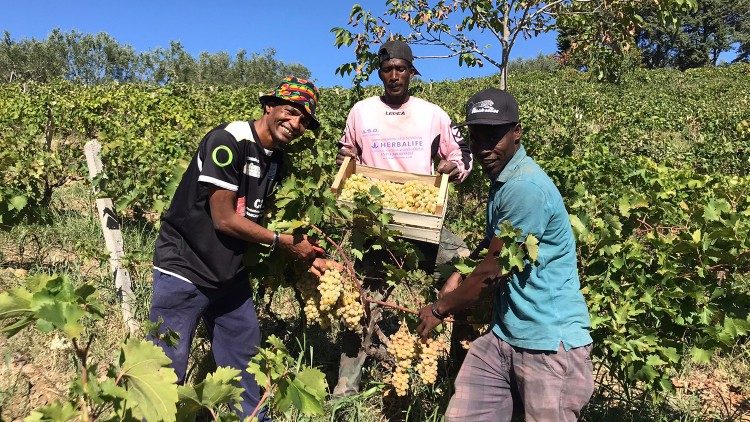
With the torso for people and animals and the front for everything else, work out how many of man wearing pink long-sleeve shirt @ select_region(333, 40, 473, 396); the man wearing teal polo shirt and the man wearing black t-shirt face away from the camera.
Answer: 0

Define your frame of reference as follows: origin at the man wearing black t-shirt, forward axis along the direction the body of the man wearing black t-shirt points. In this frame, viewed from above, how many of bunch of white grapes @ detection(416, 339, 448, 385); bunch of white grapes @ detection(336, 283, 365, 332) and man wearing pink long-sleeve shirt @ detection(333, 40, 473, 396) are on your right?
0

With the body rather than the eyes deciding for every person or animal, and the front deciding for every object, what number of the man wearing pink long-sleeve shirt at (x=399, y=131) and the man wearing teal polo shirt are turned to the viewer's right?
0

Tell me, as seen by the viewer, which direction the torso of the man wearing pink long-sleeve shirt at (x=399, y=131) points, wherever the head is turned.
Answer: toward the camera

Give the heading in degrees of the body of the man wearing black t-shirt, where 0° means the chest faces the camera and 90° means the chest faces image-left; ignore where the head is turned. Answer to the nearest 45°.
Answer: approximately 315°

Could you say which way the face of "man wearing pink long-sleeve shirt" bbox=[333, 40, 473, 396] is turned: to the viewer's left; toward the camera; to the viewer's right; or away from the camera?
toward the camera

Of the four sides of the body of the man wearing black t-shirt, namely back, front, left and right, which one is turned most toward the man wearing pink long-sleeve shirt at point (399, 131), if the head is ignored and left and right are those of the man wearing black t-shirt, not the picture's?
left

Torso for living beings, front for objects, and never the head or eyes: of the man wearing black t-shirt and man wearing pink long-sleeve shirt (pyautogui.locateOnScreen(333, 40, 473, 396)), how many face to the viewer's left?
0

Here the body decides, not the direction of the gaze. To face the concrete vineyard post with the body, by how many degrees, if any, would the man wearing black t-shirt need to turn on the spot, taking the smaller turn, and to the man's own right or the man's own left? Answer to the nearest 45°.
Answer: approximately 180°

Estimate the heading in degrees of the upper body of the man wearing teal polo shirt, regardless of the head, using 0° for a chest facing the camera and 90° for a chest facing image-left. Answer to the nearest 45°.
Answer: approximately 45°

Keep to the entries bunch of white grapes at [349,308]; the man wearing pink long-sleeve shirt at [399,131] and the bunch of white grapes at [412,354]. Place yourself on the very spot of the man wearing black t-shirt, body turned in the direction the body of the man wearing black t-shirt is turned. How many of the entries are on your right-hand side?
0

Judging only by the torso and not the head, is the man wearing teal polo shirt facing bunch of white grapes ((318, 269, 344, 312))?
no

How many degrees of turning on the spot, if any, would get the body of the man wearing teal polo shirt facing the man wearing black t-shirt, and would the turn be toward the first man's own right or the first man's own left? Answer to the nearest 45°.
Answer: approximately 45° to the first man's own right

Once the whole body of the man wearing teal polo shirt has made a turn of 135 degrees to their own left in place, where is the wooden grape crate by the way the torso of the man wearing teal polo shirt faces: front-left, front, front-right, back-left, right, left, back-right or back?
back-left

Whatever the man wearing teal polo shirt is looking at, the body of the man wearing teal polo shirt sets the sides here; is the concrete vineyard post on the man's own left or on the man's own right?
on the man's own right

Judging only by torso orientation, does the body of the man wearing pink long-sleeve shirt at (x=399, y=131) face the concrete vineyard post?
no
